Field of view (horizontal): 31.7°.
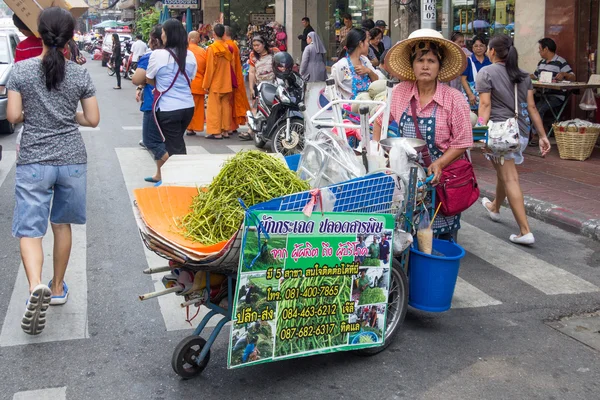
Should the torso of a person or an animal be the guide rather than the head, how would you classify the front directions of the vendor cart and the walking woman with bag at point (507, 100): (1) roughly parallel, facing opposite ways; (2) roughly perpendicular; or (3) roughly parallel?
roughly perpendicular

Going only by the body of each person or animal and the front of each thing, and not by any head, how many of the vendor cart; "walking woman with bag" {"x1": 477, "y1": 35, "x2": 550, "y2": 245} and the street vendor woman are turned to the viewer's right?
0

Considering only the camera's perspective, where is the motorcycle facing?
facing the viewer and to the right of the viewer

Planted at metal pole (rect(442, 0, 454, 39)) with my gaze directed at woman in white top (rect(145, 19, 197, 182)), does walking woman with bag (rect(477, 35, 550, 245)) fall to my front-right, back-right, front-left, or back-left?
front-left

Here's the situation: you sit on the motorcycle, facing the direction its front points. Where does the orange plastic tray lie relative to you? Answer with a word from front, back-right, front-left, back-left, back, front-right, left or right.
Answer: front-right

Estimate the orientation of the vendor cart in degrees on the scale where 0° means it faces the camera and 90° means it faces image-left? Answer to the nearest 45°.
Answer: approximately 45°

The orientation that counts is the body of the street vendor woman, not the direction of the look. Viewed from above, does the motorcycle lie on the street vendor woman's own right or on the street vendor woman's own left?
on the street vendor woman's own right

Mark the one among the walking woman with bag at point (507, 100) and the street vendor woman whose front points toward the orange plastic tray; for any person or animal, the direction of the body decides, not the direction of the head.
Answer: the street vendor woman

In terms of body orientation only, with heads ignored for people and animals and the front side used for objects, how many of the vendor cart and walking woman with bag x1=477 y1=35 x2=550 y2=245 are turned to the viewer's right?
0

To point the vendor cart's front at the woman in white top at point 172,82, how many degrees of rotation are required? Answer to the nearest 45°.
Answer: approximately 135° to its right

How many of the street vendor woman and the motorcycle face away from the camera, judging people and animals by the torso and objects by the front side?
0

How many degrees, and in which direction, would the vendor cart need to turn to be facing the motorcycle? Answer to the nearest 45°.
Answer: approximately 135° to its right

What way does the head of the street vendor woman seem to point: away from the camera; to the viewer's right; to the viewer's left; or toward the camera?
toward the camera
